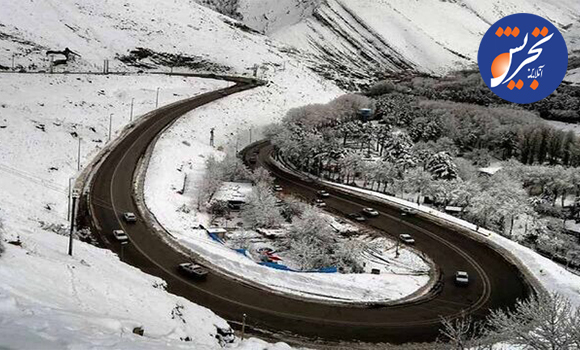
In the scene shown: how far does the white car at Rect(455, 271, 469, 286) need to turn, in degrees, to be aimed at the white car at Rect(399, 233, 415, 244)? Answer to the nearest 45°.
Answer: approximately 135° to its right

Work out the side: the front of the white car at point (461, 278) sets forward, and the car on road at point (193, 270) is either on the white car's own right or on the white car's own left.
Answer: on the white car's own right

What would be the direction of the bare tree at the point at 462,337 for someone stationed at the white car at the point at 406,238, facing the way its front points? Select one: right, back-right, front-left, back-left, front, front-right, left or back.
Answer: front-right

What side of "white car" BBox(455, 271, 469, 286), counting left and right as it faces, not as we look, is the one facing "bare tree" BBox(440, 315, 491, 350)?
front

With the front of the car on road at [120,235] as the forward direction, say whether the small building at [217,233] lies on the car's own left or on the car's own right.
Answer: on the car's own left

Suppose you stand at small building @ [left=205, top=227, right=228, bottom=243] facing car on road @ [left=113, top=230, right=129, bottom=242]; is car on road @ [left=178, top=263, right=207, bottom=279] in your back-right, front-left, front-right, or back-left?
front-left

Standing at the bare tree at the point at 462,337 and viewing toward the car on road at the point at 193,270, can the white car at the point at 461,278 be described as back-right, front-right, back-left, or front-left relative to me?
front-right

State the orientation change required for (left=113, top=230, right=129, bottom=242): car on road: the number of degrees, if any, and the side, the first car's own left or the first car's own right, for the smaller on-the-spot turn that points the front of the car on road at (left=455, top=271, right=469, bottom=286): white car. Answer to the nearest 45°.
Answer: approximately 45° to the first car's own left

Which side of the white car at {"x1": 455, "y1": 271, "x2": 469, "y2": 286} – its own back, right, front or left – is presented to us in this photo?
front

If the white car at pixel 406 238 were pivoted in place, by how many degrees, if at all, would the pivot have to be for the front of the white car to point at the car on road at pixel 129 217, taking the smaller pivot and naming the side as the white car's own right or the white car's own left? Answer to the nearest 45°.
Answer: approximately 135° to the white car's own right

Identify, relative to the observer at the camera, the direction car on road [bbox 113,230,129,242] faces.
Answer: facing the viewer and to the right of the viewer

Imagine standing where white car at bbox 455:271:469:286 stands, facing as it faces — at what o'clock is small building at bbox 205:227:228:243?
The small building is roughly at 3 o'clock from the white car.

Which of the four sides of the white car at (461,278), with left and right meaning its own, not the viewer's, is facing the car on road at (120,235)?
right
